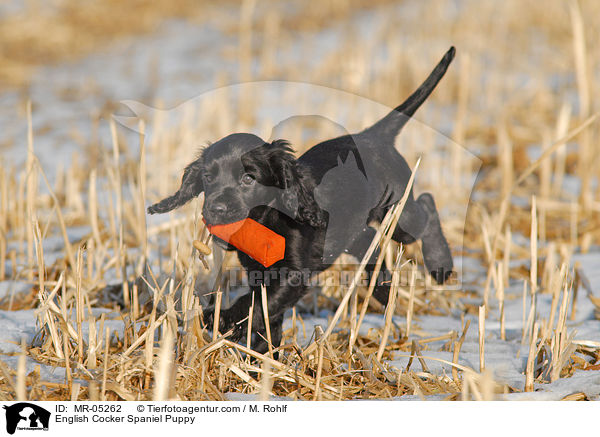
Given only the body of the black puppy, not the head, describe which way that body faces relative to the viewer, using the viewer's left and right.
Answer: facing the viewer and to the left of the viewer
